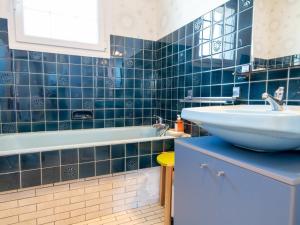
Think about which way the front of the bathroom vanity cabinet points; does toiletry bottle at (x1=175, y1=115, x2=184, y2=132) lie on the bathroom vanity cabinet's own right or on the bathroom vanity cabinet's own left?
on the bathroom vanity cabinet's own right

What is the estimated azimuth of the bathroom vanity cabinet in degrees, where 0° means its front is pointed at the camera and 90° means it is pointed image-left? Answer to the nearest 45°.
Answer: approximately 45°

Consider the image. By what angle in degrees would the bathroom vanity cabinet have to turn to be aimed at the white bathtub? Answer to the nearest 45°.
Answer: approximately 90° to its right

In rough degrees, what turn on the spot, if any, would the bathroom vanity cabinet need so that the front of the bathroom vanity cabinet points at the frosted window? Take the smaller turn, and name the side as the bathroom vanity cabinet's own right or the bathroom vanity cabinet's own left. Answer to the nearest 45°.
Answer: approximately 90° to the bathroom vanity cabinet's own right

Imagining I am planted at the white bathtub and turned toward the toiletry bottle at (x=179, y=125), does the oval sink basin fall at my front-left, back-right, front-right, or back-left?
front-right

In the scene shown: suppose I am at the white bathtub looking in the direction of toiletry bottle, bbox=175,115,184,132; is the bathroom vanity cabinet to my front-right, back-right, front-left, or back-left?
front-right
